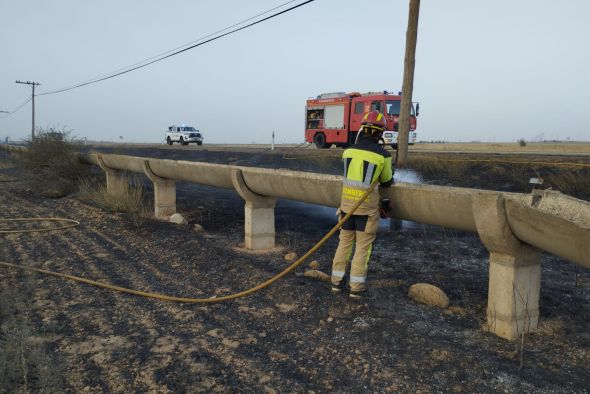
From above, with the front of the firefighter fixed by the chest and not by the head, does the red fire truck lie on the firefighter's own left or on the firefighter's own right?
on the firefighter's own left

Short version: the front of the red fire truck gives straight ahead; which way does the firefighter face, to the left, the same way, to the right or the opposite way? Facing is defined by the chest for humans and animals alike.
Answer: to the left

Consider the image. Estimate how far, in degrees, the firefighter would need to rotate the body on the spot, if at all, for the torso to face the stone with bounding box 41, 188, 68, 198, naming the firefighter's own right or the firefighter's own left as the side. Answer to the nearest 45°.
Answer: approximately 90° to the firefighter's own left

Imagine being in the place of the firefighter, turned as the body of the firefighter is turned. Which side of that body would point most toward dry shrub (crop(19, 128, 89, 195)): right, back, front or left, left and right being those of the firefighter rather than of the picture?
left

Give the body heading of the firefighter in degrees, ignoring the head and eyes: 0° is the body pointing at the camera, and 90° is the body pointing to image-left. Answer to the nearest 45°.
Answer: approximately 225°

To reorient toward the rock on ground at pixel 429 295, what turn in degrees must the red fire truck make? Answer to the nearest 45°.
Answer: approximately 45° to its right

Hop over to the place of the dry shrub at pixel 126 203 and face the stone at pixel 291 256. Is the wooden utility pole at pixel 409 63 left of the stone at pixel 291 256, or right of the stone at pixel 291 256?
left

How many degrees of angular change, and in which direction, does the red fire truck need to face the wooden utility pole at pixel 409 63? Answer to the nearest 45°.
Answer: approximately 45° to its right

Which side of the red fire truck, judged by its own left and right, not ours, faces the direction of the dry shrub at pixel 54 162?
right

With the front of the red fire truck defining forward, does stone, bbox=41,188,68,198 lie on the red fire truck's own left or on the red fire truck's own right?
on the red fire truck's own right

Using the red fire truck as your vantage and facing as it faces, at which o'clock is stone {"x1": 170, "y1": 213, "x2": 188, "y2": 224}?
The stone is roughly at 2 o'clock from the red fire truck.
